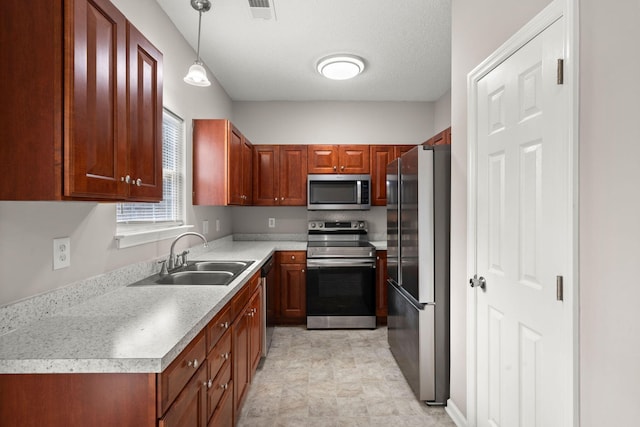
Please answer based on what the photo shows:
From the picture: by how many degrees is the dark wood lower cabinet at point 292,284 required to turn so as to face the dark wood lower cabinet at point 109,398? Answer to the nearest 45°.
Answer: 0° — it already faces it

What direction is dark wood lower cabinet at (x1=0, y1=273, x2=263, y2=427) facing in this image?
to the viewer's right

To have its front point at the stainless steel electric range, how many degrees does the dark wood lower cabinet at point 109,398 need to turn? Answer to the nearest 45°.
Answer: approximately 45° to its left

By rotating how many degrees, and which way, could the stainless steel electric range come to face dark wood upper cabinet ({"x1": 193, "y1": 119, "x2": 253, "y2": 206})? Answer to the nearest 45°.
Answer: approximately 45° to its right

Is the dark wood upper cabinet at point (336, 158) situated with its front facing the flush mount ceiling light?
yes

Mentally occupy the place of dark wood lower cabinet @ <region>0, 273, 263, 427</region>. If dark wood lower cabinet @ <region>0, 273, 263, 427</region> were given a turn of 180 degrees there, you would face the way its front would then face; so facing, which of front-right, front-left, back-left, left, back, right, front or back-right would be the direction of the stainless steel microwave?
back-right

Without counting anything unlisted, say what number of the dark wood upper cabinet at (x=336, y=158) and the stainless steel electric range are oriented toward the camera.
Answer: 2

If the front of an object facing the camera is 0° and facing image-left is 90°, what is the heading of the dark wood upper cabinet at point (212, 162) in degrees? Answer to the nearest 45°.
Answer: approximately 270°

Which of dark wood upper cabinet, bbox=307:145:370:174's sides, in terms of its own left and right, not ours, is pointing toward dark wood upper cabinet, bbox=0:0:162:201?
front
